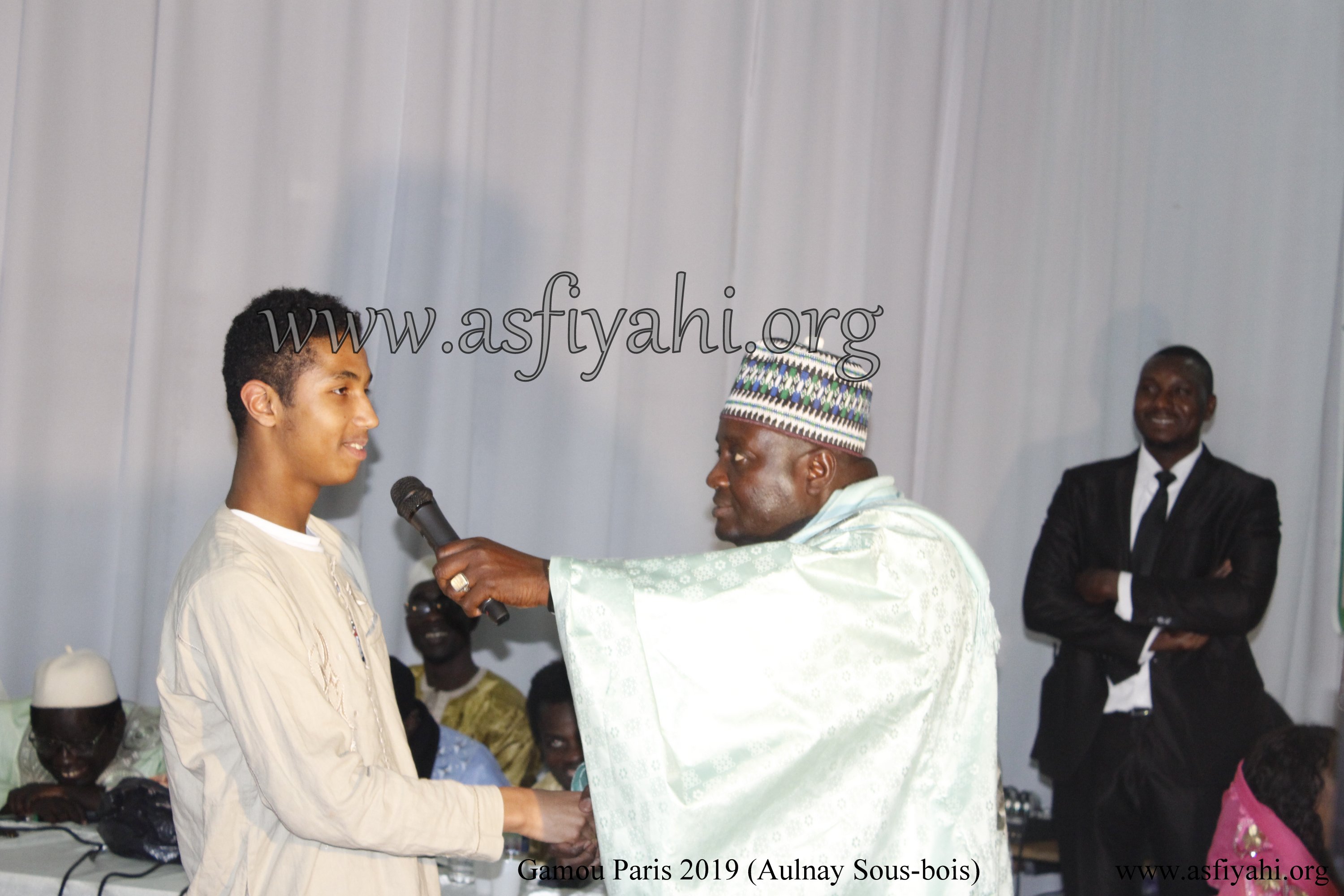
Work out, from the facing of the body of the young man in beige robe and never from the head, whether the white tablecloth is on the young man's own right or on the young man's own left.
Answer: on the young man's own left

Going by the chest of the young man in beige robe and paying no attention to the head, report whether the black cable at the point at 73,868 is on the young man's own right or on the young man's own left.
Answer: on the young man's own left

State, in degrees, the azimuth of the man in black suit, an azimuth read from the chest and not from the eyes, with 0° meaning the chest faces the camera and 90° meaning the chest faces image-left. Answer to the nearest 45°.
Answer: approximately 0°

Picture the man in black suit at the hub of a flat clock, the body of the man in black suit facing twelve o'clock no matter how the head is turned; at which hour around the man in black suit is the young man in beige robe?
The young man in beige robe is roughly at 1 o'clock from the man in black suit.

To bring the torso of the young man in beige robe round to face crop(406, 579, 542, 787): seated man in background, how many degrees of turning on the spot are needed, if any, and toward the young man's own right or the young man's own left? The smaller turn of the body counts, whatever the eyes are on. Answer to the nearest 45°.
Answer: approximately 90° to the young man's own left

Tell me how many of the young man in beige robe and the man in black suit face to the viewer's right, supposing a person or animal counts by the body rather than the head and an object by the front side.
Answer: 1

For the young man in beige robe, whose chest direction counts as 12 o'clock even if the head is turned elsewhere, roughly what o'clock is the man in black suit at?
The man in black suit is roughly at 11 o'clock from the young man in beige robe.

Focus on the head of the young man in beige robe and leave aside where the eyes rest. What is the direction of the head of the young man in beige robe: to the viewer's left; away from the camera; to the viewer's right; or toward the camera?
to the viewer's right

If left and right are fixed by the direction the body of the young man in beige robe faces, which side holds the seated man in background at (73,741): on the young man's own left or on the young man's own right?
on the young man's own left

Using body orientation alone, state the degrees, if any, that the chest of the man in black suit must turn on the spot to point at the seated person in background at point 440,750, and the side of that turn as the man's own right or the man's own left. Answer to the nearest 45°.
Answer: approximately 45° to the man's own right

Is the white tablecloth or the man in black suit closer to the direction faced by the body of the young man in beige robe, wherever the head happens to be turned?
the man in black suit

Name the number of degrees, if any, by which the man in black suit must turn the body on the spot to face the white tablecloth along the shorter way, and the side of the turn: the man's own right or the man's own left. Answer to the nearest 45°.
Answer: approximately 45° to the man's own right

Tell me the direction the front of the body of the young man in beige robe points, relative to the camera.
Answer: to the viewer's right
